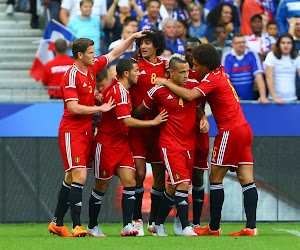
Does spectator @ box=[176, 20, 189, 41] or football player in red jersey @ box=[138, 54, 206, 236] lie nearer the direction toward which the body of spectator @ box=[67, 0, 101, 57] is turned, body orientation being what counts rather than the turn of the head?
the football player in red jersey

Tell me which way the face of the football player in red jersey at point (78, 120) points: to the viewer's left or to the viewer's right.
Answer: to the viewer's right

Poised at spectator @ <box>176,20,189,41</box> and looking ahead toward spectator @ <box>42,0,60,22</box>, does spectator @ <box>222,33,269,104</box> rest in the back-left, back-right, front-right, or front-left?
back-left

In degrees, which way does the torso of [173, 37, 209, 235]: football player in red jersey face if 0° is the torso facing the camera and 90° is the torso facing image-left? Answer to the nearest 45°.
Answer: approximately 45°
